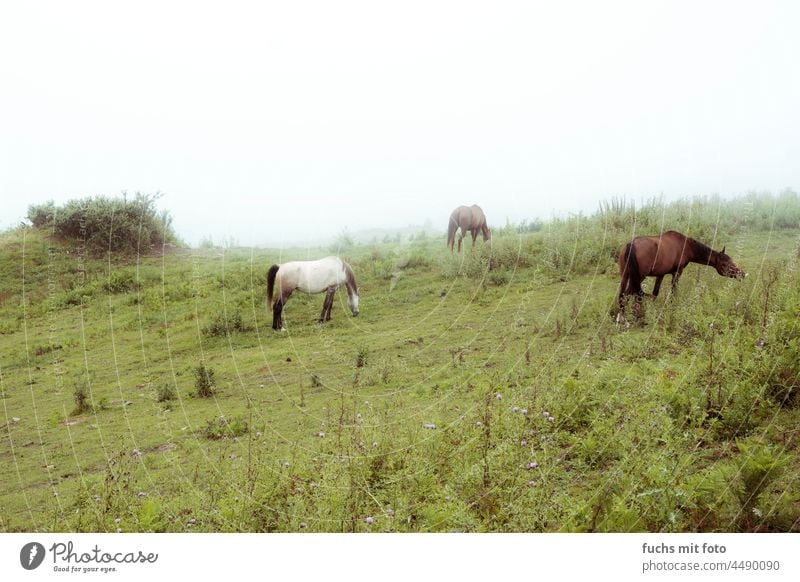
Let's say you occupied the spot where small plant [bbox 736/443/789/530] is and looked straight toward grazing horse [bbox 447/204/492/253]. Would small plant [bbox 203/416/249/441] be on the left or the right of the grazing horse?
left

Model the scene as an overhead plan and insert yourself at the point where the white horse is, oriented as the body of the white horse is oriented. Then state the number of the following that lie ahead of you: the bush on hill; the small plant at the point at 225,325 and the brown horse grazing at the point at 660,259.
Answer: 1

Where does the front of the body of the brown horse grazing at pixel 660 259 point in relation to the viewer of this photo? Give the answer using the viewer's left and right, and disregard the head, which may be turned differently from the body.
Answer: facing away from the viewer and to the right of the viewer

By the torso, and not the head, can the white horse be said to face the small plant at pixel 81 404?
no

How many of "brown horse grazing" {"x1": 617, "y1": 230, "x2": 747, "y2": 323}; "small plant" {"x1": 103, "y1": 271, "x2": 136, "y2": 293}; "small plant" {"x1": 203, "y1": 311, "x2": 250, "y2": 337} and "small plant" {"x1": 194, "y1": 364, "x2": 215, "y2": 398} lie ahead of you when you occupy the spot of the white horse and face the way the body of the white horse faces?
1

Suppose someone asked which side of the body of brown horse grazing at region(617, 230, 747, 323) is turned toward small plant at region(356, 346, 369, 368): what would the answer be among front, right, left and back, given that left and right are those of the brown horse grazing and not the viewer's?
back

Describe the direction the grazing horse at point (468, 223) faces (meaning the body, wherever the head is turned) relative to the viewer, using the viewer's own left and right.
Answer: facing away from the viewer and to the right of the viewer

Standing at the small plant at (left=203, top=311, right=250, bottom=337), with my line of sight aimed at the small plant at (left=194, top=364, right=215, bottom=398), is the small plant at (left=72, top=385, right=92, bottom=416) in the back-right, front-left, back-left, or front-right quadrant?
front-right

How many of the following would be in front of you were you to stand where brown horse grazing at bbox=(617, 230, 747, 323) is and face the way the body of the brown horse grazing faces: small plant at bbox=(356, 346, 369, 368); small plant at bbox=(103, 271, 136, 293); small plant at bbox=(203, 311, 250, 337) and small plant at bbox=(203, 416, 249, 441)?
0

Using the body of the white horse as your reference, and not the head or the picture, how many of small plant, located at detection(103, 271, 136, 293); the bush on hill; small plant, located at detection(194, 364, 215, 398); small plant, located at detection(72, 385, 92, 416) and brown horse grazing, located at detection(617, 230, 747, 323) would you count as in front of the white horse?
1

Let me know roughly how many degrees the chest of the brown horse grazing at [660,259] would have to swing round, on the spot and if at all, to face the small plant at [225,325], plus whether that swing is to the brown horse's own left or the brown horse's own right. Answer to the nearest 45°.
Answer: approximately 135° to the brown horse's own left

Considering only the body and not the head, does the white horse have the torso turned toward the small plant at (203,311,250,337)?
no

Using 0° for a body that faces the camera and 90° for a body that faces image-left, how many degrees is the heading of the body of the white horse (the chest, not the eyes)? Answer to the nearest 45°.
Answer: approximately 270°

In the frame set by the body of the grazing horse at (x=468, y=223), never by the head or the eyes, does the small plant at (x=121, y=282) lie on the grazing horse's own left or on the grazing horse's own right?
on the grazing horse's own left

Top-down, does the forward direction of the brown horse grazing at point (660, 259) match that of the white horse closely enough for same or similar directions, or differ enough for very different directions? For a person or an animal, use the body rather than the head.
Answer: same or similar directions
